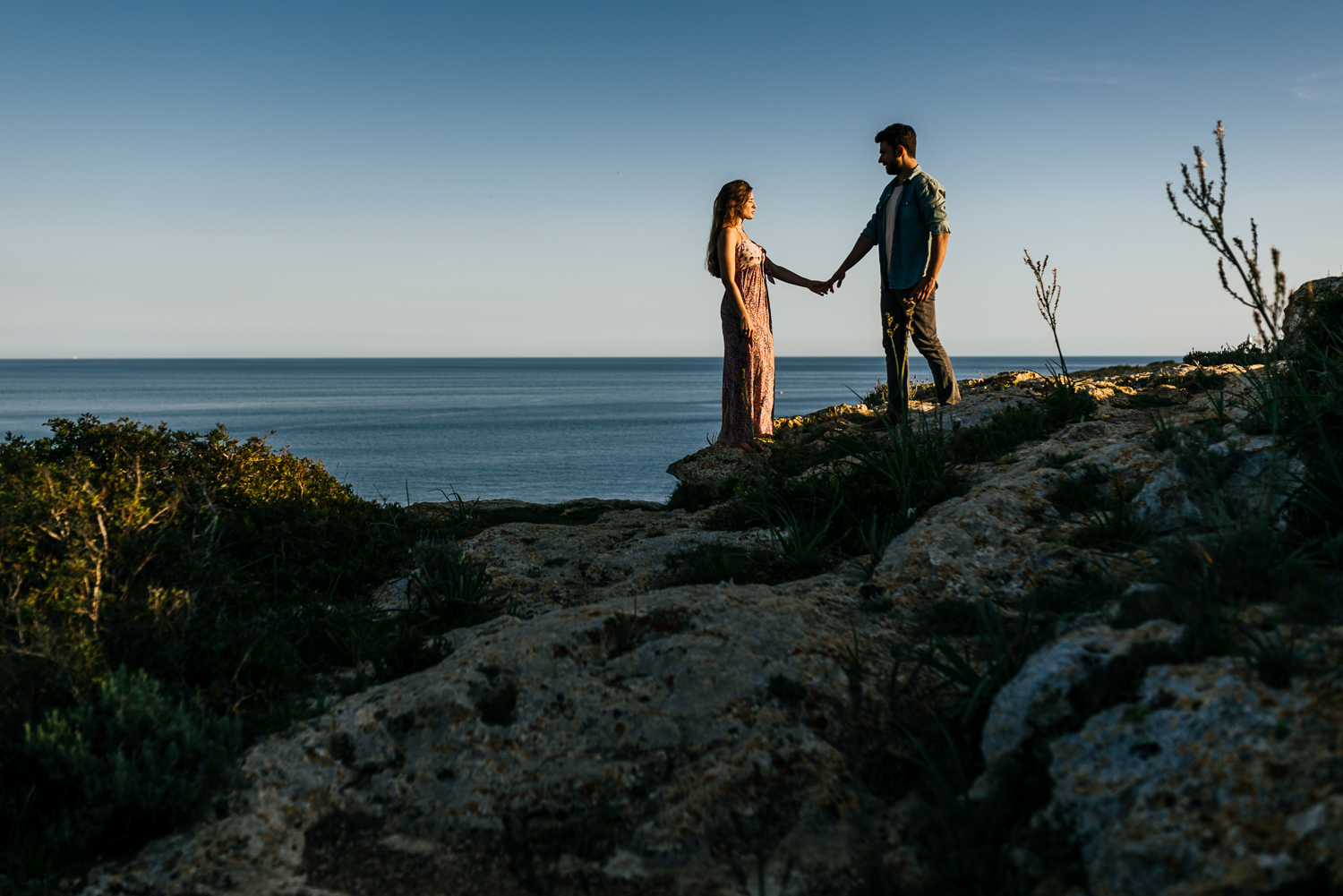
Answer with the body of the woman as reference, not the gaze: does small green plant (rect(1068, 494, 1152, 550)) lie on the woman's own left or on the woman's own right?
on the woman's own right

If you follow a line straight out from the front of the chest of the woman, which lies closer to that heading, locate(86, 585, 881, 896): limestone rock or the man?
the man

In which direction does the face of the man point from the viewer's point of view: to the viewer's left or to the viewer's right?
to the viewer's left

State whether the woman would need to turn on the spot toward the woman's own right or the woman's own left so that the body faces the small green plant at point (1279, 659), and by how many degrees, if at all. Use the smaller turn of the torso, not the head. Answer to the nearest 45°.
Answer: approximately 90° to the woman's own right

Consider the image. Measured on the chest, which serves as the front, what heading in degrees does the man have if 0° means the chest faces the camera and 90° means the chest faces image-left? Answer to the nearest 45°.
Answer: approximately 45°

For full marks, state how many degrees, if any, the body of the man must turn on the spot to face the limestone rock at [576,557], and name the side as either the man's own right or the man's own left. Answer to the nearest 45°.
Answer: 0° — they already face it

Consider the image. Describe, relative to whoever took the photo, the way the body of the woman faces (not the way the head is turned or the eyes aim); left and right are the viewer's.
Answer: facing to the right of the viewer

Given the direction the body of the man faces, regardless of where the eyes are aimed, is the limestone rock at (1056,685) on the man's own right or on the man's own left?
on the man's own left
